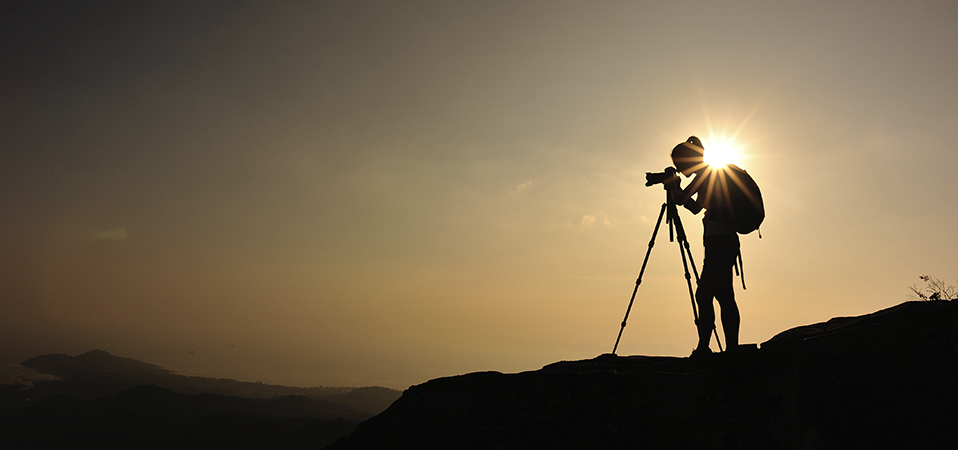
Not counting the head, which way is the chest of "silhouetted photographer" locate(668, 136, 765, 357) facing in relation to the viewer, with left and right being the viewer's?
facing to the left of the viewer

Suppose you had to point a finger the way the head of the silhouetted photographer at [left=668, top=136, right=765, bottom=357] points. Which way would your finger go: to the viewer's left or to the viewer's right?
to the viewer's left
